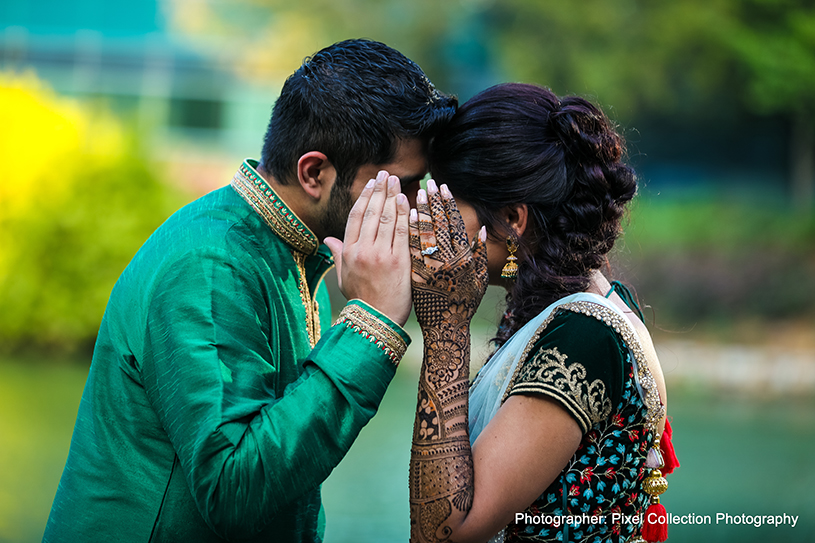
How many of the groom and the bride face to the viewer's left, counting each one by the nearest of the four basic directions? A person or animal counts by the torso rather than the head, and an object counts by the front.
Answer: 1

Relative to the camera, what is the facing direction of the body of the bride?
to the viewer's left

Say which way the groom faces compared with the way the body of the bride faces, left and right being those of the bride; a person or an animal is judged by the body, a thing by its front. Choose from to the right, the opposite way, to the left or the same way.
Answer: the opposite way

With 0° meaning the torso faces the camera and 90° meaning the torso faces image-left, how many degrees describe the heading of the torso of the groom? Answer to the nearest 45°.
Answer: approximately 270°
